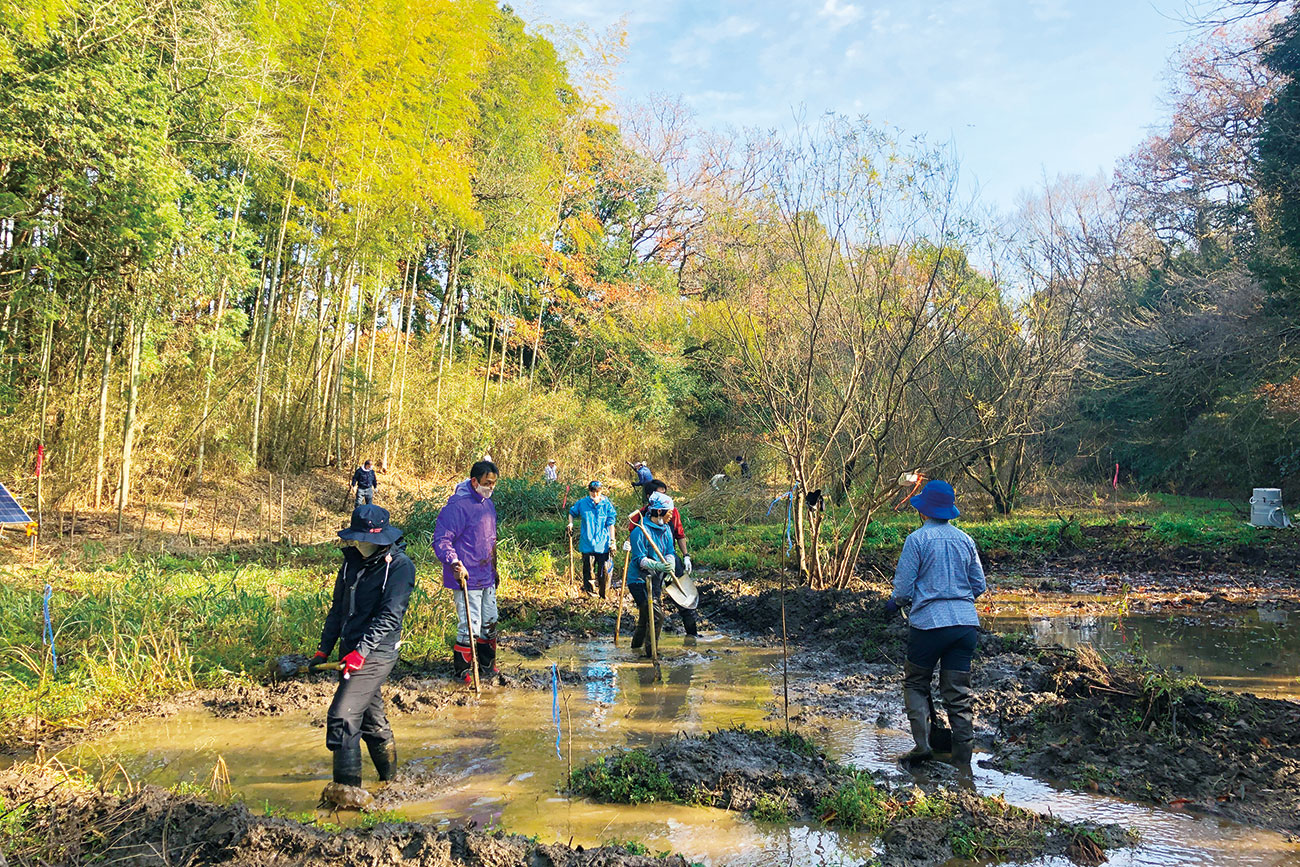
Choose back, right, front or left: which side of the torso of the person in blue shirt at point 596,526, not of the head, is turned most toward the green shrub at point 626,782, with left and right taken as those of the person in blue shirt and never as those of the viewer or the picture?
front

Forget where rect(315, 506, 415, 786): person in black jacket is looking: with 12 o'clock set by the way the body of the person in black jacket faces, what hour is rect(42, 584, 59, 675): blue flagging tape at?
The blue flagging tape is roughly at 3 o'clock from the person in black jacket.

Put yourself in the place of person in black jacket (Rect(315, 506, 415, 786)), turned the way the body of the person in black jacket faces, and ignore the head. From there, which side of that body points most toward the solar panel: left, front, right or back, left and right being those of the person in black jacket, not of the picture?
right

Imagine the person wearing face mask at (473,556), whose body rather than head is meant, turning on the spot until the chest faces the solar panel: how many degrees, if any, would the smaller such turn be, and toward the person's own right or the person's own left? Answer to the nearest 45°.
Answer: approximately 135° to the person's own right

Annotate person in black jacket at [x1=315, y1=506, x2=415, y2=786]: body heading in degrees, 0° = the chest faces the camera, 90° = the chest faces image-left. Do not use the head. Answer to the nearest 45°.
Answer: approximately 45°

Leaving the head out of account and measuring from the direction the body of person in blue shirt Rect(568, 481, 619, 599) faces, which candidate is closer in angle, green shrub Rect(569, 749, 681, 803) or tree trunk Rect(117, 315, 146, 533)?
the green shrub

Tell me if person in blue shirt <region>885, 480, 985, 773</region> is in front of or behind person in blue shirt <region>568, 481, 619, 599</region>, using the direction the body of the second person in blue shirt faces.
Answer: in front
